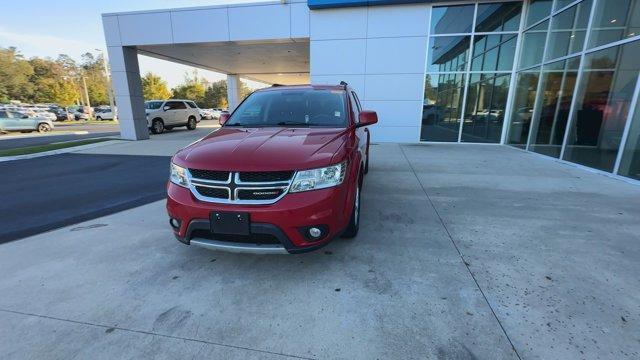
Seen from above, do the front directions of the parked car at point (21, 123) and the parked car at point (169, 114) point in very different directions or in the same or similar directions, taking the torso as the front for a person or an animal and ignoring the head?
very different directions

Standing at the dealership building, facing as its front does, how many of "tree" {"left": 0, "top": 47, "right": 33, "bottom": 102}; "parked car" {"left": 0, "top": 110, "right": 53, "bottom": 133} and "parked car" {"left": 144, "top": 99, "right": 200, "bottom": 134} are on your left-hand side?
0

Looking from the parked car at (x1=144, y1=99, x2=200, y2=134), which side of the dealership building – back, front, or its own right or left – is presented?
right

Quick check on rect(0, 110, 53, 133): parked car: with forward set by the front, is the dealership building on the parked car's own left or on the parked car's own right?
on the parked car's own right

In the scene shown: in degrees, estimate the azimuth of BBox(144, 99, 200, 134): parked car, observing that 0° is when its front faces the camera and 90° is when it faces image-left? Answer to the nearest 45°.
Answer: approximately 45°

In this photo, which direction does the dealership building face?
toward the camera

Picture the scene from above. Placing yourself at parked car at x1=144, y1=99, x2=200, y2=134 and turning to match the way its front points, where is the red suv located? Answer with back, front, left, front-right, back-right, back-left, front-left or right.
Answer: front-left

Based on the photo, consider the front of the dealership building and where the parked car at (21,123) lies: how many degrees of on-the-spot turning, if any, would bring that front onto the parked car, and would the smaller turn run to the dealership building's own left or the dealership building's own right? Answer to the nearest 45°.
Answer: approximately 90° to the dealership building's own right

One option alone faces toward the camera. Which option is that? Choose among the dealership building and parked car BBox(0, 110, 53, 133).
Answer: the dealership building
